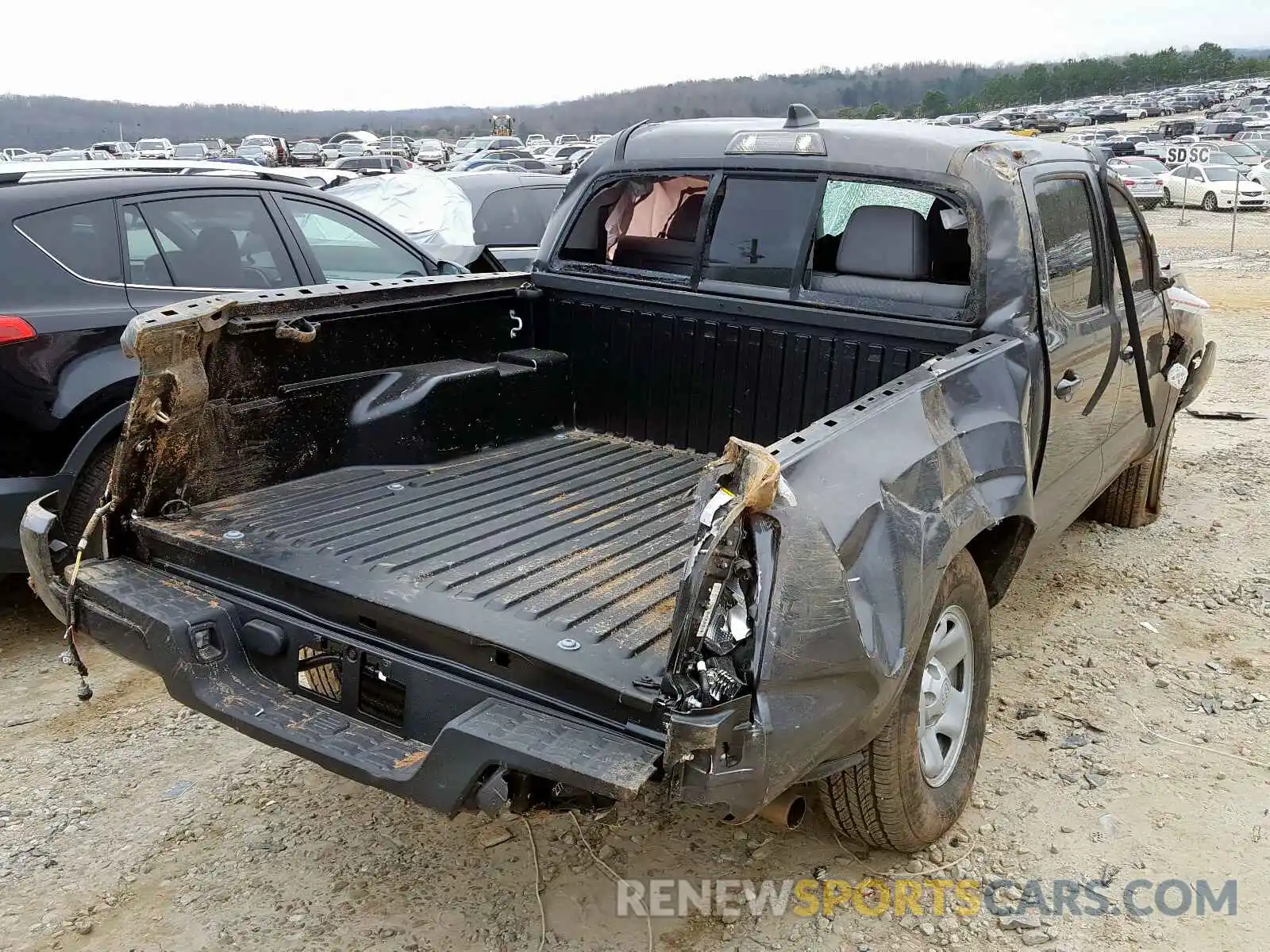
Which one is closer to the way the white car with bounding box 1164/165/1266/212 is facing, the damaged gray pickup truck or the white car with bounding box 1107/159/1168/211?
the damaged gray pickup truck

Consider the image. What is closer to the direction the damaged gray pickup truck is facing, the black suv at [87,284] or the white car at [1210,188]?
the white car

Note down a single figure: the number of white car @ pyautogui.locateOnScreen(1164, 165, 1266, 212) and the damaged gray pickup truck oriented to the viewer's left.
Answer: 0

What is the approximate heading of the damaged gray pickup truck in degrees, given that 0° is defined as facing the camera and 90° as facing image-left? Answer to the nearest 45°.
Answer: approximately 225°

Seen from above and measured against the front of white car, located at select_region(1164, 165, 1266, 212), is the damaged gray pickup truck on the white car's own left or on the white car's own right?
on the white car's own right

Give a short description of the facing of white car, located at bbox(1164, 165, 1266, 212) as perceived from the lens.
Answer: facing the viewer and to the right of the viewer

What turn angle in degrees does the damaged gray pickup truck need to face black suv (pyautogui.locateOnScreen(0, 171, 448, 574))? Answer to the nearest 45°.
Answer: approximately 90° to its left

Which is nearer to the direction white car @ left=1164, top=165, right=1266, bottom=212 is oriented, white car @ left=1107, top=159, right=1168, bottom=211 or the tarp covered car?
the tarp covered car
